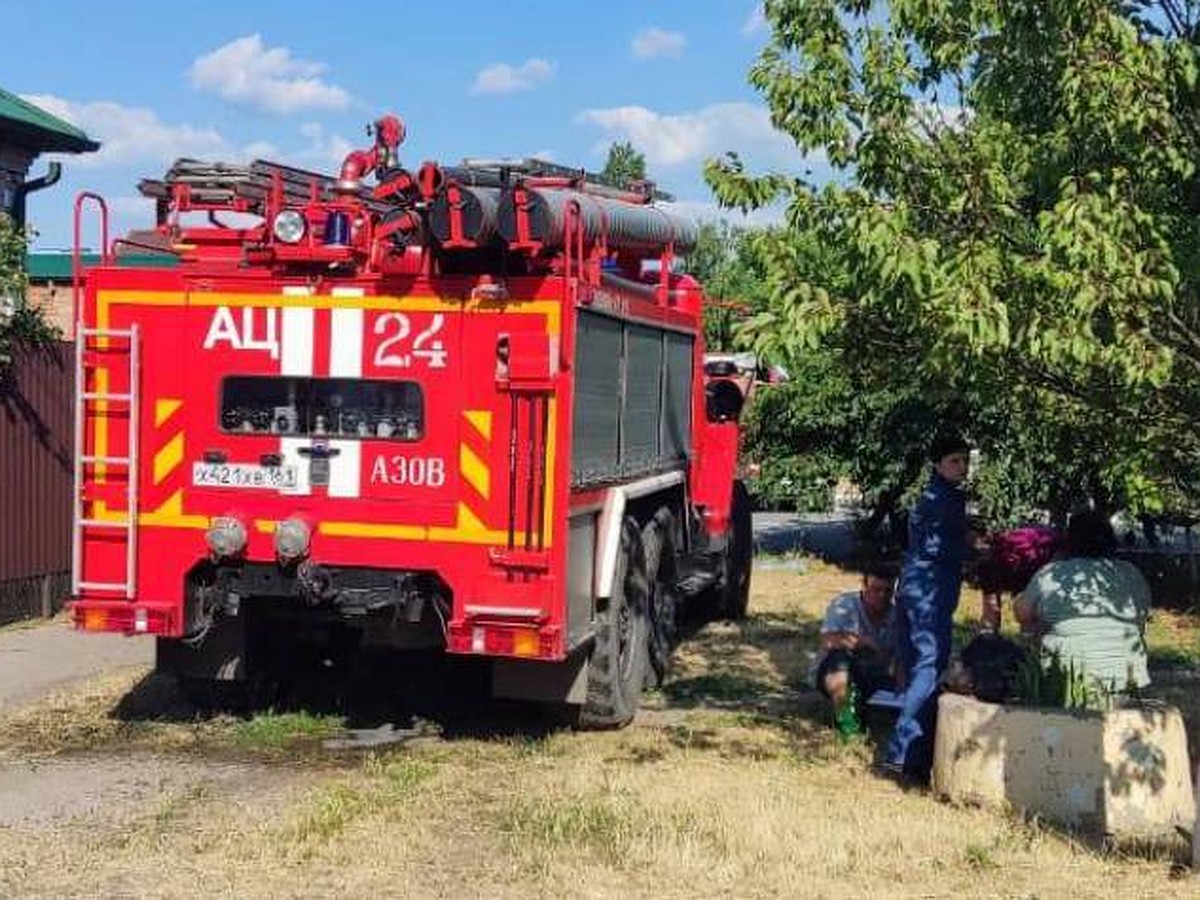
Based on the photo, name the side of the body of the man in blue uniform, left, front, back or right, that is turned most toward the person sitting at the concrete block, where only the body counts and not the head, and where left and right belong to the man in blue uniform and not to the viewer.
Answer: front

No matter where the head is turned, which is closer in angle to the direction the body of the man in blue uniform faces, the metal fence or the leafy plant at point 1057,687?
the leafy plant

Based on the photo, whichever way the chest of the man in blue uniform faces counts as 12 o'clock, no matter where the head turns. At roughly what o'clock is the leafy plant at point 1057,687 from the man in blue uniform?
The leafy plant is roughly at 1 o'clock from the man in blue uniform.

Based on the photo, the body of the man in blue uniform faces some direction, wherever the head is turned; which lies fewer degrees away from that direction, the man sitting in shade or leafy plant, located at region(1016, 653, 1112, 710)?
the leafy plant

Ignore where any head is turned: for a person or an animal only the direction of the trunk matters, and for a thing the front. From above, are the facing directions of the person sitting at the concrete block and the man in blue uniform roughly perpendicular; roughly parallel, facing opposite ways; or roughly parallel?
roughly perpendicular

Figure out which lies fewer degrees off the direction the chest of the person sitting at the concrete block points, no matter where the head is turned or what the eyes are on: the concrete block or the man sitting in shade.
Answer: the man sitting in shade

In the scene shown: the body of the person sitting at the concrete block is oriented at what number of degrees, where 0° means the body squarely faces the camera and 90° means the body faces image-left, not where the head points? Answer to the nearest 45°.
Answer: approximately 180°

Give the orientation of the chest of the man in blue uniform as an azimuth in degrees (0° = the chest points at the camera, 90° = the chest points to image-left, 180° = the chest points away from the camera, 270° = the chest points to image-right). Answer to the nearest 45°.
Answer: approximately 270°

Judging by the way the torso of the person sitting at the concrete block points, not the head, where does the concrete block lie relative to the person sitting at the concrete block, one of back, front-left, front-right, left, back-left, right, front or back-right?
back
